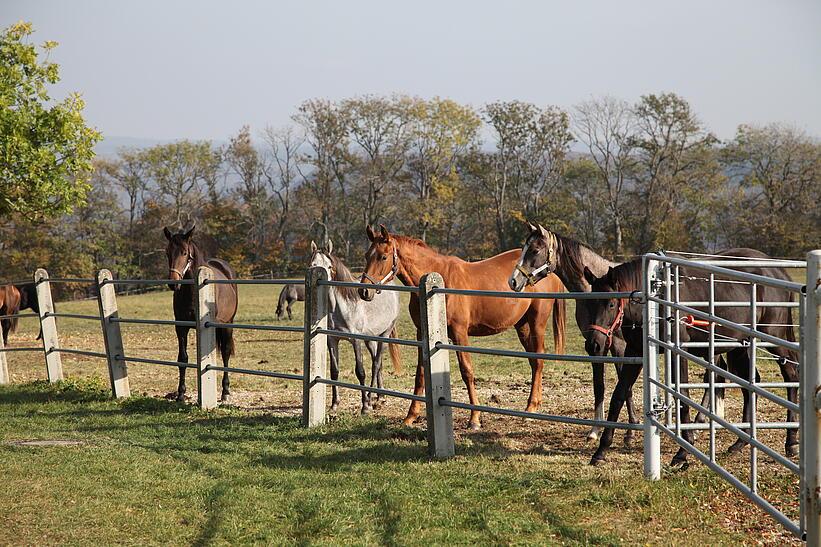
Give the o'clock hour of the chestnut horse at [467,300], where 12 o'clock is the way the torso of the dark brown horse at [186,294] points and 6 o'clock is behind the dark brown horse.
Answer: The chestnut horse is roughly at 9 o'clock from the dark brown horse.

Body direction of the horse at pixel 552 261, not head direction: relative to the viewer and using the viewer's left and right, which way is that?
facing the viewer and to the left of the viewer

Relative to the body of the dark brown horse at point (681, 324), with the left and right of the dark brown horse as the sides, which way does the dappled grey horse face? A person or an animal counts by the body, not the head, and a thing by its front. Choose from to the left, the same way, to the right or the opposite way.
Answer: to the left

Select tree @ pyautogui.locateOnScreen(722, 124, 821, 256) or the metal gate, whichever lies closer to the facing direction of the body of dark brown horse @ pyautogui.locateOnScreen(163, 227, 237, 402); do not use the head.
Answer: the metal gate

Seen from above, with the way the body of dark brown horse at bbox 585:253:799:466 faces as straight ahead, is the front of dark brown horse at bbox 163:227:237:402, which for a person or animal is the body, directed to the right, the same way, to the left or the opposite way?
to the left

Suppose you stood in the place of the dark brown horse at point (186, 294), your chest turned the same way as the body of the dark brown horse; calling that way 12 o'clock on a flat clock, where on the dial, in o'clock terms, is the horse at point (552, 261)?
The horse is roughly at 9 o'clock from the dark brown horse.

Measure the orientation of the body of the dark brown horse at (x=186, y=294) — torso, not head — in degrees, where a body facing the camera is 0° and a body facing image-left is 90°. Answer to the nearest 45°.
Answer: approximately 45°

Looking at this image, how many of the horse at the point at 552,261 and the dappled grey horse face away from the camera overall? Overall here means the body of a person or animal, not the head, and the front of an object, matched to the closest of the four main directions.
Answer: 0

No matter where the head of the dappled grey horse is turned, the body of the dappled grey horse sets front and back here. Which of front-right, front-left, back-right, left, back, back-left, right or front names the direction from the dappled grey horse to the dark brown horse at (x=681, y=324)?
left

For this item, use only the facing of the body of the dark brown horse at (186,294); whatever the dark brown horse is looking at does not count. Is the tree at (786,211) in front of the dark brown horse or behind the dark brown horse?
behind

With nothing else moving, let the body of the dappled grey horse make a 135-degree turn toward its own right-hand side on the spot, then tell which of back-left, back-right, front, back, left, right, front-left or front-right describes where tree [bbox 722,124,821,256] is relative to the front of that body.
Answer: front-right

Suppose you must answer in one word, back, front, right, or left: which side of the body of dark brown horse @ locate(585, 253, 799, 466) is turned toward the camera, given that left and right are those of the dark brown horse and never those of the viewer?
left

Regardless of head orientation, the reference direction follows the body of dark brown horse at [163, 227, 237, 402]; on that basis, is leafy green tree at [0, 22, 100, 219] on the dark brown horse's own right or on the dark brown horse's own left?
on the dark brown horse's own right

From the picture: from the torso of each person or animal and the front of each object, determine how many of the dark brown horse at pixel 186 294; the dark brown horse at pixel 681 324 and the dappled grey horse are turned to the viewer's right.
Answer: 0

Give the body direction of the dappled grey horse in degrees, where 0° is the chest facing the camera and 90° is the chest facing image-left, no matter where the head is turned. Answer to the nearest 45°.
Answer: approximately 45°
